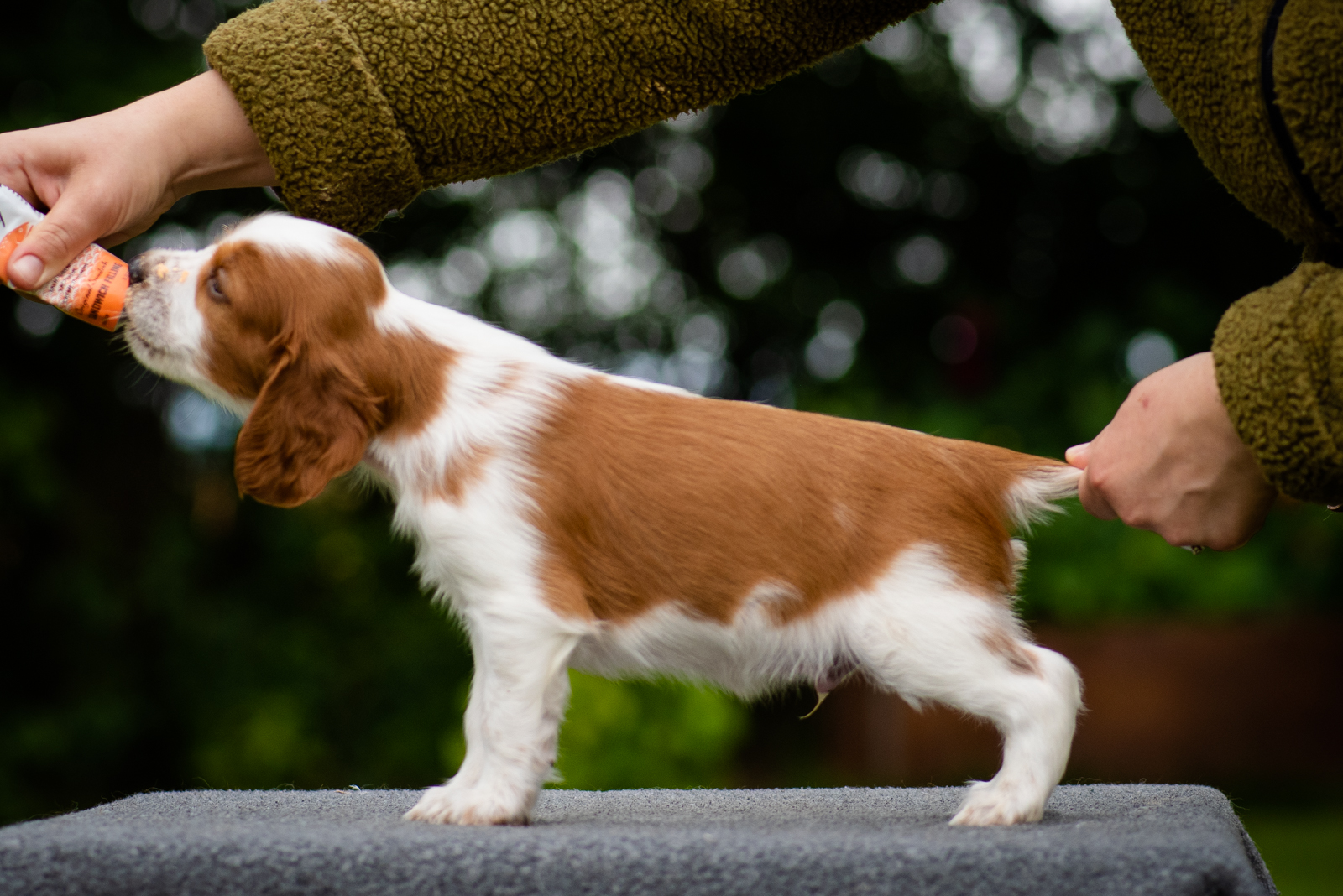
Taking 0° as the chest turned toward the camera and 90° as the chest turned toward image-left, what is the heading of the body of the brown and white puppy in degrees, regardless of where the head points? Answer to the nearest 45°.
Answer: approximately 90°
